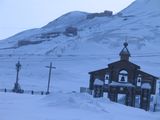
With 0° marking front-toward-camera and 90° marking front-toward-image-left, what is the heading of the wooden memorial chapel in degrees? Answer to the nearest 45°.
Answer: approximately 0°
